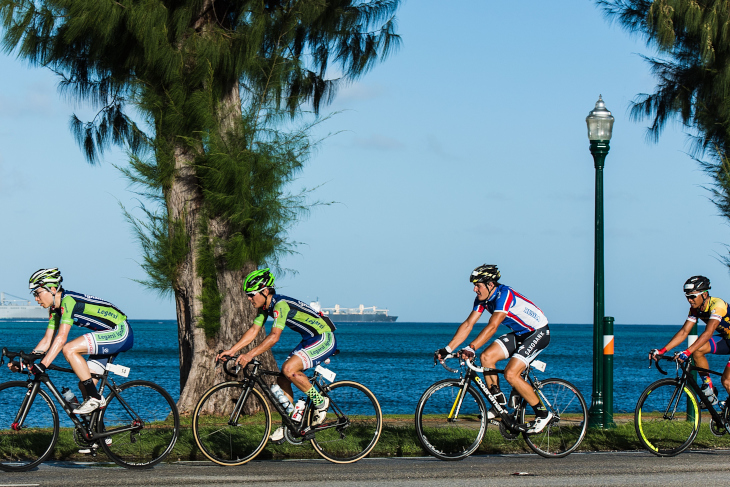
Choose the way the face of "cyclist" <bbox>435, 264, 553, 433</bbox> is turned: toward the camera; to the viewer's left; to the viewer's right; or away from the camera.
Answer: to the viewer's left

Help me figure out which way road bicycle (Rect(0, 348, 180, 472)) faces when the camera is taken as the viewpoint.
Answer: facing to the left of the viewer

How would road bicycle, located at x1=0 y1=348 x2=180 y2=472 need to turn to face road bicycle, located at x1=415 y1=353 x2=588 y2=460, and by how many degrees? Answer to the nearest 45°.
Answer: approximately 180°

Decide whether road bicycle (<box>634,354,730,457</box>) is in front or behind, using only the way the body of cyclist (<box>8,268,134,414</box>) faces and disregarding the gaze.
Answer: behind

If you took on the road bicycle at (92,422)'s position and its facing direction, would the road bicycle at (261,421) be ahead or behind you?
behind

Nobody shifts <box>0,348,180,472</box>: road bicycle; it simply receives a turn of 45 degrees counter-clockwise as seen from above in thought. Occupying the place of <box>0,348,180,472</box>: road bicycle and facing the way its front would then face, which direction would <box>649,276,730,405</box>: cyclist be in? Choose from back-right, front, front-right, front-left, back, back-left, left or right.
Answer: back-left

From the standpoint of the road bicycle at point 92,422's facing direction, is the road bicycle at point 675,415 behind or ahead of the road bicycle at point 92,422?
behind

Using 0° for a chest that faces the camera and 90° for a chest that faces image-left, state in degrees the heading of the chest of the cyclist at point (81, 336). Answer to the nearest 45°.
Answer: approximately 90°

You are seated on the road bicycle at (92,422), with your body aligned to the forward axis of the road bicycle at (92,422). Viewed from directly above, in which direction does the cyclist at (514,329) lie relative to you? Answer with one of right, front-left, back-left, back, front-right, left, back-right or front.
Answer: back

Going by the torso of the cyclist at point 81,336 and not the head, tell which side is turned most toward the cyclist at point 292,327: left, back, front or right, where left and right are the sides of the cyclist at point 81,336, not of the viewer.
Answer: back

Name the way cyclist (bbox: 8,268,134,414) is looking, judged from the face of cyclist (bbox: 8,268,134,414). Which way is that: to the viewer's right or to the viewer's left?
to the viewer's left
